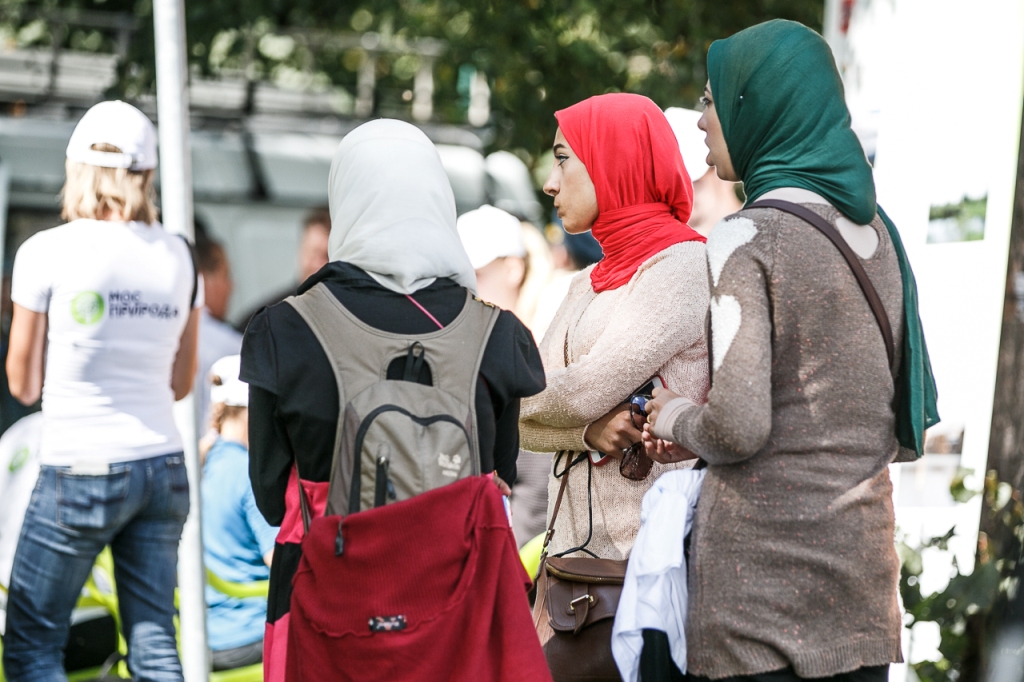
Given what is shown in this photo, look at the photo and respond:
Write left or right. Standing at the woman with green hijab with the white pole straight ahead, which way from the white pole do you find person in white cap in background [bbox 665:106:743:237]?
right

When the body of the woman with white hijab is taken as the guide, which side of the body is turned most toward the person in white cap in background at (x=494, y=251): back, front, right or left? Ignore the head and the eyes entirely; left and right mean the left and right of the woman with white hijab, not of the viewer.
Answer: front

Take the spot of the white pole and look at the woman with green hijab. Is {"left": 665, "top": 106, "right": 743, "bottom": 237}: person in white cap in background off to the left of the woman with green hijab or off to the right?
left

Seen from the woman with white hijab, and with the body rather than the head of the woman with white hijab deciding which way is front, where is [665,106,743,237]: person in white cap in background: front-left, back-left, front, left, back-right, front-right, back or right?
front-right

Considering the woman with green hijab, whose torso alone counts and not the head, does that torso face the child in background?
yes

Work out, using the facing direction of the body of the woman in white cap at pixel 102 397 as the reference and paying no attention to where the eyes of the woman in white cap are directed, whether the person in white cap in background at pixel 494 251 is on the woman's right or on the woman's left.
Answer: on the woman's right

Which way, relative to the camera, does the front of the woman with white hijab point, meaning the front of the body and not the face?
away from the camera

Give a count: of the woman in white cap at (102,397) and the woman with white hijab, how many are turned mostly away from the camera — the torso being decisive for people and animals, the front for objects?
2

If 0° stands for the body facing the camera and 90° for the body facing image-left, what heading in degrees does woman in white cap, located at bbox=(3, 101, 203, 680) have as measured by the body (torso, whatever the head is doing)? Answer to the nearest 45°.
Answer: approximately 180°

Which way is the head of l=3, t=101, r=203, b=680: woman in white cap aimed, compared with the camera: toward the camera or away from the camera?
away from the camera

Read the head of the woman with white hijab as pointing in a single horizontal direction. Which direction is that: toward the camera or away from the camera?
away from the camera

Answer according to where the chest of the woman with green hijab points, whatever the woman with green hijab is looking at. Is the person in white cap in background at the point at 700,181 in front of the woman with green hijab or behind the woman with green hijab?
in front

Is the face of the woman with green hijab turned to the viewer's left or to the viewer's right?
to the viewer's left
